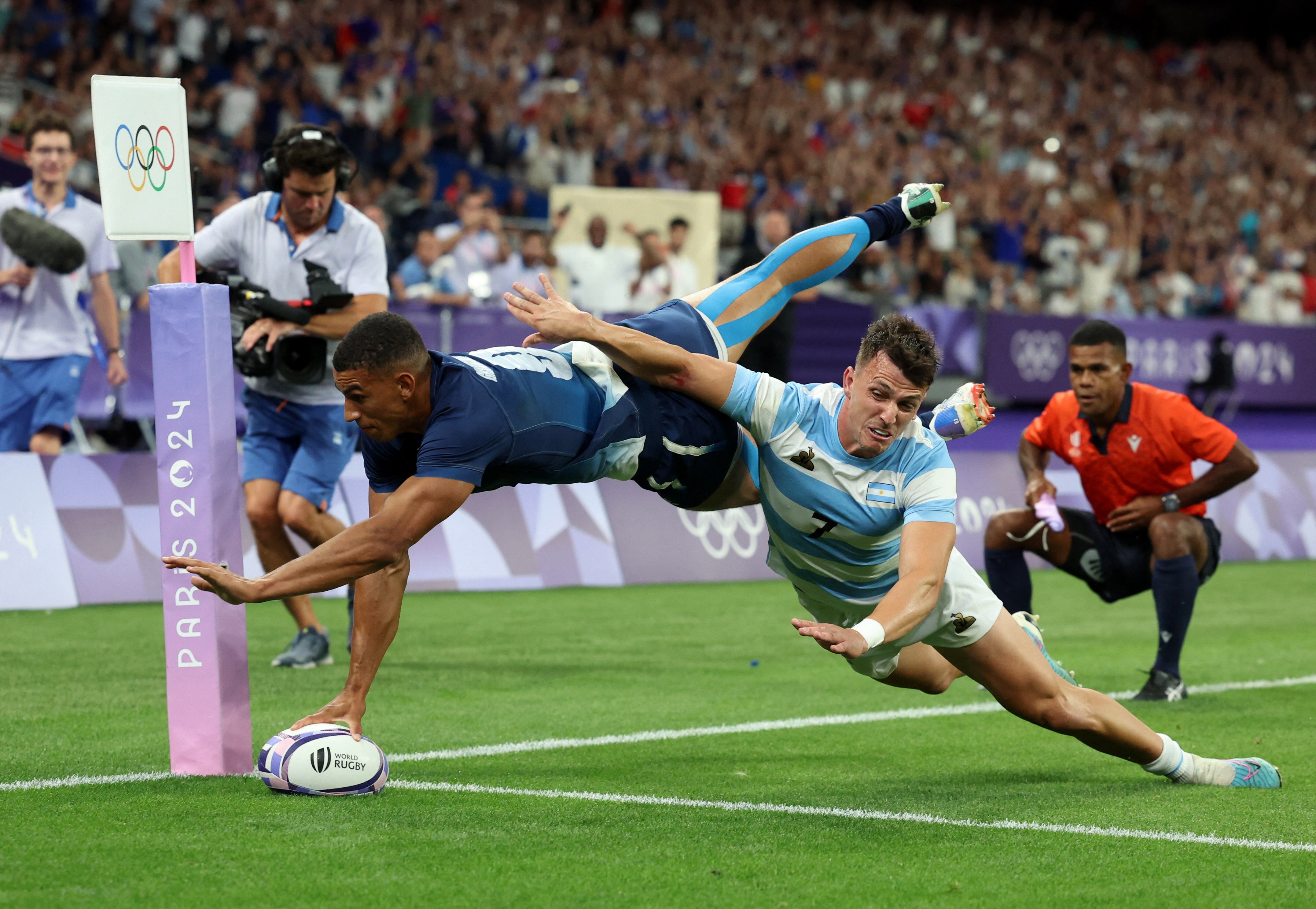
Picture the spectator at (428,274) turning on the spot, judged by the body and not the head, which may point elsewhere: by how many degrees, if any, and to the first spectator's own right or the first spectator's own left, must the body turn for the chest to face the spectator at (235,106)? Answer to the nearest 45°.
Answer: approximately 135° to the first spectator's own right

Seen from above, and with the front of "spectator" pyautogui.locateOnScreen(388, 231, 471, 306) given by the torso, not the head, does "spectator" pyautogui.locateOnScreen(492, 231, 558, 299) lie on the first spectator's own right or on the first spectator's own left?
on the first spectator's own left

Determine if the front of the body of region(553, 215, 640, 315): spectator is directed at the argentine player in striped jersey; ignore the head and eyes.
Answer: yes

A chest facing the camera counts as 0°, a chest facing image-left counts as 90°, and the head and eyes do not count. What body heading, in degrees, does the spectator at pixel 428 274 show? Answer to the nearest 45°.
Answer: approximately 0°

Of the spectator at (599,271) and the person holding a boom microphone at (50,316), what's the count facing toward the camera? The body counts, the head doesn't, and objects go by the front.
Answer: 2

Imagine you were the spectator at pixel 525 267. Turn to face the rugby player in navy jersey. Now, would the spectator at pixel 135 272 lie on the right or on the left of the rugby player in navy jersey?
right

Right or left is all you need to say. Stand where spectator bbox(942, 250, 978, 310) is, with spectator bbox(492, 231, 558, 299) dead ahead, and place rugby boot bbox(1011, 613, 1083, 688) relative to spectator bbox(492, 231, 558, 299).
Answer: left

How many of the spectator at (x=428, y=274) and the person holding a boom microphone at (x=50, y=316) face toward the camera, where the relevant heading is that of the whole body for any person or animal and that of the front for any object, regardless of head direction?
2

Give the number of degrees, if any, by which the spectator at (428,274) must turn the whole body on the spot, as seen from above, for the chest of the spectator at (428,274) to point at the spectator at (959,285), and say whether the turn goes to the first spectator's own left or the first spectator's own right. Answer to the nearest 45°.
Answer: approximately 135° to the first spectator's own left
